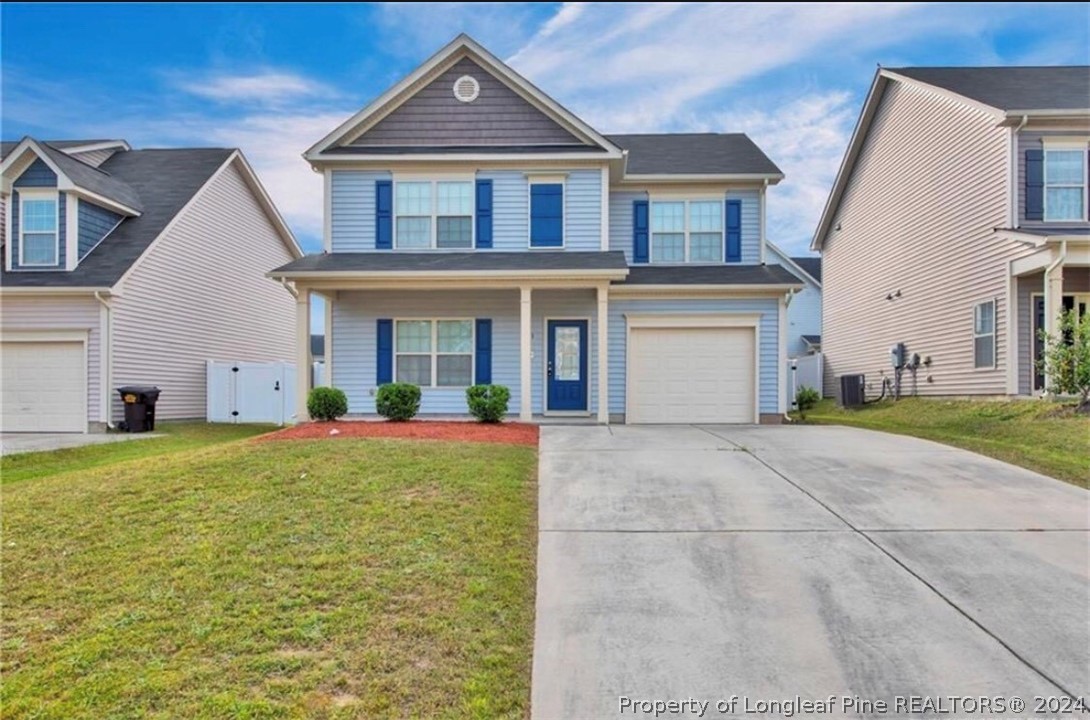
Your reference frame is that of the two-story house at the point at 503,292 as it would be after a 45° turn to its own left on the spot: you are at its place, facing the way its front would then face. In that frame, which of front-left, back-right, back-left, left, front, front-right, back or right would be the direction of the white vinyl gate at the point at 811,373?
left

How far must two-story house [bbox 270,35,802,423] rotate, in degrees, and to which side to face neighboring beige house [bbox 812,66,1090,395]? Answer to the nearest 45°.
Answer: approximately 90° to its left

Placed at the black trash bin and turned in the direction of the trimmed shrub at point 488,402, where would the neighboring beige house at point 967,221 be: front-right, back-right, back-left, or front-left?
front-left

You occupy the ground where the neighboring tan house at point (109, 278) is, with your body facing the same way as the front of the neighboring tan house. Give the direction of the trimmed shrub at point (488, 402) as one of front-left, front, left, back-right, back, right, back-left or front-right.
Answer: left

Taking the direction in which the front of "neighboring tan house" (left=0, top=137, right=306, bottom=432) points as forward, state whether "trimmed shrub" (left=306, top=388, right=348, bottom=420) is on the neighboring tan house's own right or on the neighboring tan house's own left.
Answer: on the neighboring tan house's own left

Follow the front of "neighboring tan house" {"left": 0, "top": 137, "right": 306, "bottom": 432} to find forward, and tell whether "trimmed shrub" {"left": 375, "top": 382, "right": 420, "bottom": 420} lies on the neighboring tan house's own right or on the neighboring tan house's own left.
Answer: on the neighboring tan house's own left

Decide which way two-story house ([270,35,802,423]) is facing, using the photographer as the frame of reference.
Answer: facing the viewer

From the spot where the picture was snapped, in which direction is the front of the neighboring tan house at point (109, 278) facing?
facing the viewer and to the left of the viewer

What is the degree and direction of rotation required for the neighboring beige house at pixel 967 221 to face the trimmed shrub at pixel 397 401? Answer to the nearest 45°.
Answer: approximately 90° to its right

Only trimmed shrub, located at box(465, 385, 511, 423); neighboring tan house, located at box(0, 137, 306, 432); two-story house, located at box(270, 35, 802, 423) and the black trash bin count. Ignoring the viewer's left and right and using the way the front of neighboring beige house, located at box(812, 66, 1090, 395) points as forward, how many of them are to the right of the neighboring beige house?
4

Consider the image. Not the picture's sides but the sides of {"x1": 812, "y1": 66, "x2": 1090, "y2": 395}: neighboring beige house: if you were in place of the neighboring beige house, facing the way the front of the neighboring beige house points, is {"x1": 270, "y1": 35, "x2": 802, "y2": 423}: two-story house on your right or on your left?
on your right

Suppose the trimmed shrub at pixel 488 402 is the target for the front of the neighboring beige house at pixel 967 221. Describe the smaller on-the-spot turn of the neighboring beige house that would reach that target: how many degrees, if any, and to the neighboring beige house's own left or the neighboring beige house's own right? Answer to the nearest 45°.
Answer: approximately 90° to the neighboring beige house's own right

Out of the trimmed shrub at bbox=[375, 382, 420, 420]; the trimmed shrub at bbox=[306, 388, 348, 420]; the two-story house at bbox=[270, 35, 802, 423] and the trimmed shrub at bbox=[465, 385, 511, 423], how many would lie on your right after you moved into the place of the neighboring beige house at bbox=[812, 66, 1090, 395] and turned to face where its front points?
4

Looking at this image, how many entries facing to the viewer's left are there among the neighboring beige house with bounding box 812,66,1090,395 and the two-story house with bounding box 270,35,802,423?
0

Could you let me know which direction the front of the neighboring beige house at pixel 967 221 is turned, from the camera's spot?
facing the viewer and to the right of the viewer

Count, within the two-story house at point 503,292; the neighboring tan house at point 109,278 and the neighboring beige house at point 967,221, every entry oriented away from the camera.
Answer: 0
